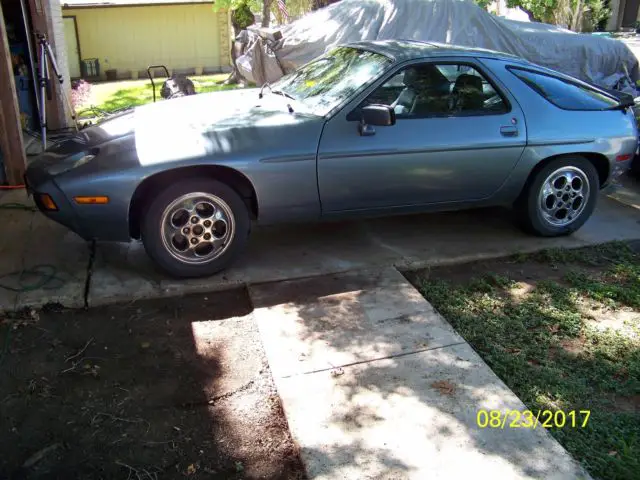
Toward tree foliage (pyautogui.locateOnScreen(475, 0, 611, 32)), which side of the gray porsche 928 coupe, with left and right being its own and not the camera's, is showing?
right

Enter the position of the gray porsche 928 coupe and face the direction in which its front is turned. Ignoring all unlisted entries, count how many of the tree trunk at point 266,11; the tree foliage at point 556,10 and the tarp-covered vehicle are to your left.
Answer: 0

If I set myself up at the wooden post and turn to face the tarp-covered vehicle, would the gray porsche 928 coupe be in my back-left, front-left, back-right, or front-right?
front-right

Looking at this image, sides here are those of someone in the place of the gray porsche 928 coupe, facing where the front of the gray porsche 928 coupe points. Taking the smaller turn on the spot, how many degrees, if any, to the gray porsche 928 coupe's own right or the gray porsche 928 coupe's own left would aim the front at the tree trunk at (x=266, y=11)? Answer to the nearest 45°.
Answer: approximately 90° to the gray porsche 928 coupe's own right

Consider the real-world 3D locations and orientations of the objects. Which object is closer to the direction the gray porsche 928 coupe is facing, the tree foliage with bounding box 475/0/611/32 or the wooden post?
the wooden post

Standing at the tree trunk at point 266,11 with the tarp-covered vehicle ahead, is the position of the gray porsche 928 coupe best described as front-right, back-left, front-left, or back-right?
front-right

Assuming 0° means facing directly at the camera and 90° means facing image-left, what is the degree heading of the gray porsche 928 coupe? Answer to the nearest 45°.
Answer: approximately 90°

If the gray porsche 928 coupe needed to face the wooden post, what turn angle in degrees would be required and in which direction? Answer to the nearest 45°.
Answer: approximately 45° to its right

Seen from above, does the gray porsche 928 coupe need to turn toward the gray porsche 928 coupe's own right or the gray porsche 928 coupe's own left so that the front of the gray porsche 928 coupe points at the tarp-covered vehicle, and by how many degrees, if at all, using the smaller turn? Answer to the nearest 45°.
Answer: approximately 90° to the gray porsche 928 coupe's own right

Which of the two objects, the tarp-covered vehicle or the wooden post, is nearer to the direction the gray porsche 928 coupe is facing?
the wooden post

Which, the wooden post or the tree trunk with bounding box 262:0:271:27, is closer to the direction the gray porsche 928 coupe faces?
the wooden post
